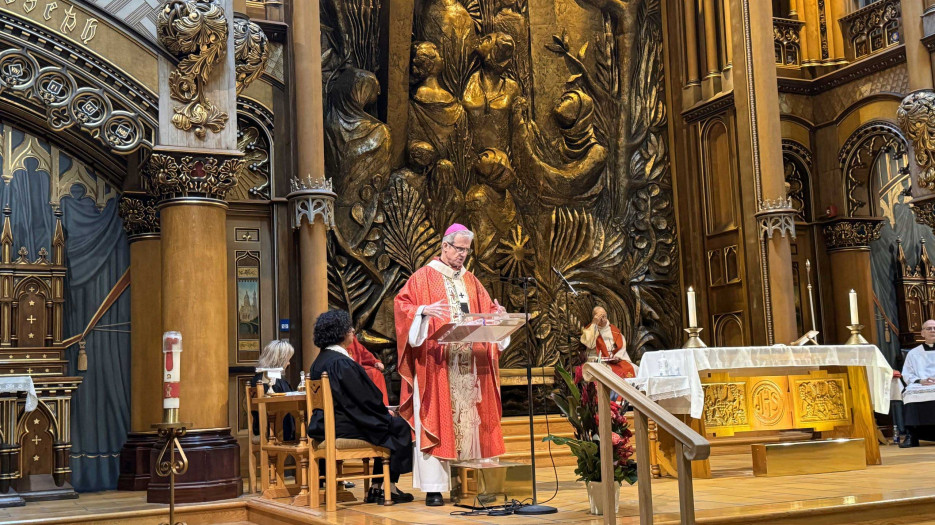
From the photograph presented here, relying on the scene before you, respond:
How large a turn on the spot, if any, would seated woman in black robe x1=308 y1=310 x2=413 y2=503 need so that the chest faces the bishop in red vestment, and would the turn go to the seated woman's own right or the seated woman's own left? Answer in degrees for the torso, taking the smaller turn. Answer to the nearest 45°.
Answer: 0° — they already face them

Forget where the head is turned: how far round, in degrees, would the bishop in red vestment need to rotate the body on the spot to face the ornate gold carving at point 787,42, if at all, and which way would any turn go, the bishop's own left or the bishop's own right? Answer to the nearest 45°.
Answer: approximately 90° to the bishop's own left

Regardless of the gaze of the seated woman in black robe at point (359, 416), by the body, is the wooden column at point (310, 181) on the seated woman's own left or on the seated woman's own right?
on the seated woman's own left

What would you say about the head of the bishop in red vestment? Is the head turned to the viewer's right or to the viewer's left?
to the viewer's right

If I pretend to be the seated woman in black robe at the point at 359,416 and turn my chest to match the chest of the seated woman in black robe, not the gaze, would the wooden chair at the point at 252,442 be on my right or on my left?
on my left

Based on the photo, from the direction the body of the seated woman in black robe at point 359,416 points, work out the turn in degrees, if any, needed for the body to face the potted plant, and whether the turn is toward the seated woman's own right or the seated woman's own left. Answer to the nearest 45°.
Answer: approximately 45° to the seated woman's own right

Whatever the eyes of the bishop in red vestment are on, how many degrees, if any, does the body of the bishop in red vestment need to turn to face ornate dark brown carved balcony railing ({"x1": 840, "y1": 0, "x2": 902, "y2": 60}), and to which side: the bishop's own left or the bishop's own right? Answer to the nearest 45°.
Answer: approximately 90° to the bishop's own left

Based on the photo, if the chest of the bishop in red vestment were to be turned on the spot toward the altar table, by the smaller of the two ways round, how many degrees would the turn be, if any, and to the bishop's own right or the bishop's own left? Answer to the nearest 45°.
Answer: approximately 90° to the bishop's own left

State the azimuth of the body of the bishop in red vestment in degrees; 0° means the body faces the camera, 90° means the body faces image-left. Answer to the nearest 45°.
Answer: approximately 315°

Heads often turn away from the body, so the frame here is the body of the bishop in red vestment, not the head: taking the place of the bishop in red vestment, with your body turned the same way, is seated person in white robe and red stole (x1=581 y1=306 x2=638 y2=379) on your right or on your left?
on your left

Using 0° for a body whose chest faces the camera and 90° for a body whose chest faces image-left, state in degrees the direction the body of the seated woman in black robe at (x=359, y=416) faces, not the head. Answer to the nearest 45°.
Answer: approximately 270°
